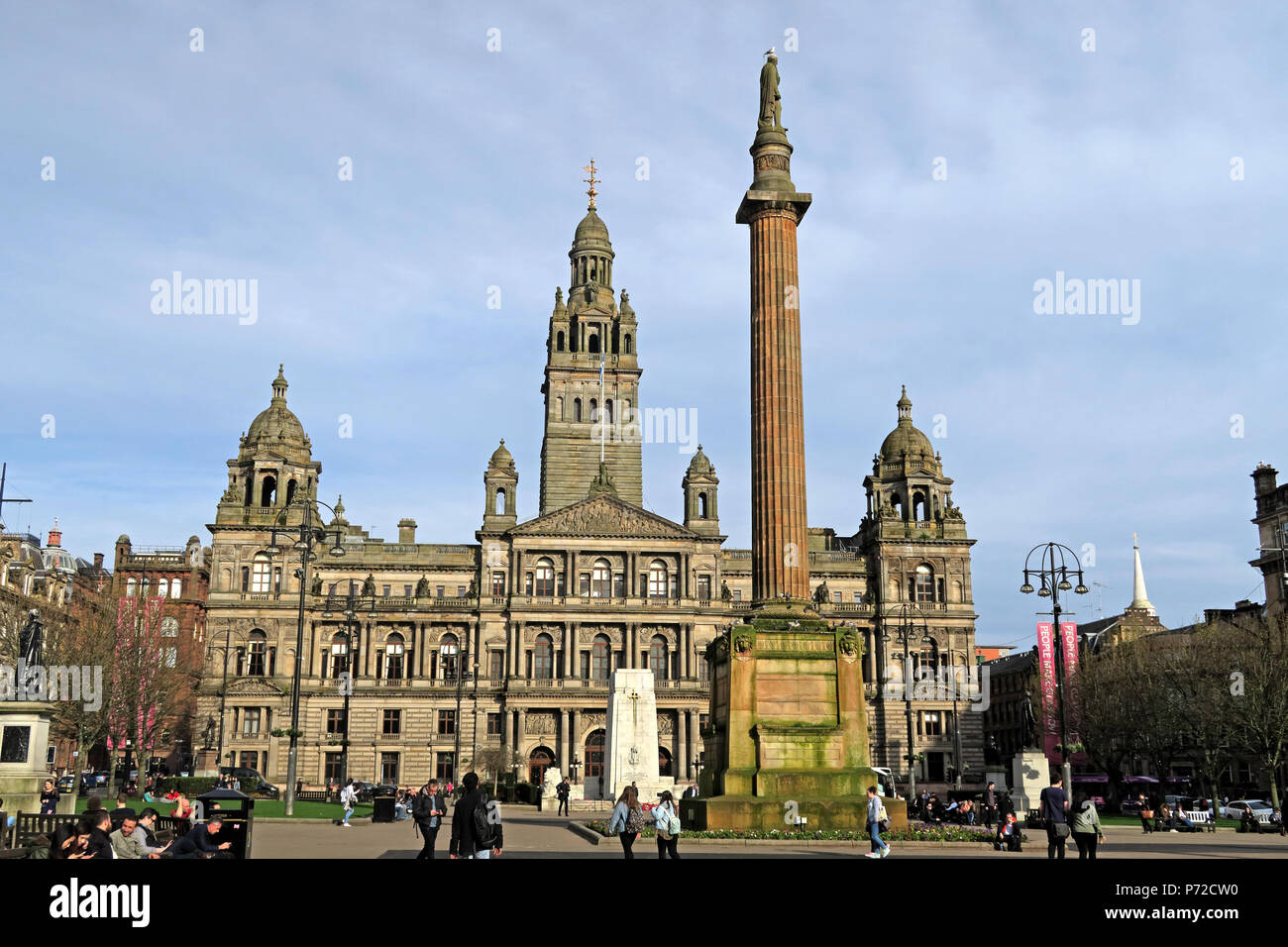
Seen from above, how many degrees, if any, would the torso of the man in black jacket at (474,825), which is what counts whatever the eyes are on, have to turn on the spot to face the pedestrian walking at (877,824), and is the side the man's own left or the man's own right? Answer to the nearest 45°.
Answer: approximately 45° to the man's own right

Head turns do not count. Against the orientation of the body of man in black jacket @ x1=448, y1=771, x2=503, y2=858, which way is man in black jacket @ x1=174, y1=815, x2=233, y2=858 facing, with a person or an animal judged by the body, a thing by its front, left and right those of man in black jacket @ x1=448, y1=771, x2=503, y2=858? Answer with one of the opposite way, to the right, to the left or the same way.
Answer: to the right

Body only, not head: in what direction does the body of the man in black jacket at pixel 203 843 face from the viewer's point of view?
to the viewer's right

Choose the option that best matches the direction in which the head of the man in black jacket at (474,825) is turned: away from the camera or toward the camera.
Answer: away from the camera

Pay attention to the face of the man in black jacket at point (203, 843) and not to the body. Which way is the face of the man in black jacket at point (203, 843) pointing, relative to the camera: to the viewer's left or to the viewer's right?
to the viewer's right

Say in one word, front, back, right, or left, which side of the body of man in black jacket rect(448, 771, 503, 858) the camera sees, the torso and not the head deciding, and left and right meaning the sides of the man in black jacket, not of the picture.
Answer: back

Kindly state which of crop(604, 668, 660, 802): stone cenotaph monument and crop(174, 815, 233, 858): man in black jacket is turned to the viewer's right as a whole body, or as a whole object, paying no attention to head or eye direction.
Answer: the man in black jacket

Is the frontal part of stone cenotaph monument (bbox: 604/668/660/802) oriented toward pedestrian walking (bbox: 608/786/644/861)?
yes

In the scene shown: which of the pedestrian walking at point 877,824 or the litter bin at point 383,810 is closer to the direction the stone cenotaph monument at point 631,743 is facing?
the pedestrian walking
